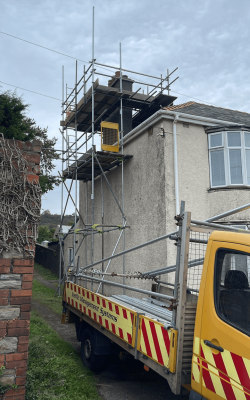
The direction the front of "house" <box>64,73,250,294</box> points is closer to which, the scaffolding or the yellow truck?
the yellow truck

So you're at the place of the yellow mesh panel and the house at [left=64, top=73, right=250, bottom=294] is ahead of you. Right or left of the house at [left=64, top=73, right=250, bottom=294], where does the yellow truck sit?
right

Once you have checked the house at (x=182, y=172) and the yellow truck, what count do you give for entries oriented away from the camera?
0

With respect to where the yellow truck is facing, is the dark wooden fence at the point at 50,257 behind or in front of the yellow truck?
behind

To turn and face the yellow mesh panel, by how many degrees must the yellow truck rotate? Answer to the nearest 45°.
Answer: approximately 135° to its left

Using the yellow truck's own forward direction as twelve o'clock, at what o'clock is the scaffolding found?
The scaffolding is roughly at 7 o'clock from the yellow truck.

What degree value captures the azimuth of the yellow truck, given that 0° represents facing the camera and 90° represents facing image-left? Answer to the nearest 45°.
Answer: approximately 315°
